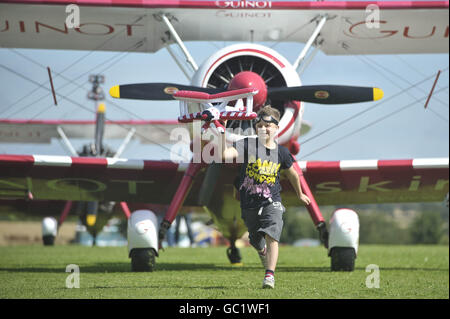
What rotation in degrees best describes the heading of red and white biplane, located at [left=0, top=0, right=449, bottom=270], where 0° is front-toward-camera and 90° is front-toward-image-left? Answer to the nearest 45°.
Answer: approximately 0°

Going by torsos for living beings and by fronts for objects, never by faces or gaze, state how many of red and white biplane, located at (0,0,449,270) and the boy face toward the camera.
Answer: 2

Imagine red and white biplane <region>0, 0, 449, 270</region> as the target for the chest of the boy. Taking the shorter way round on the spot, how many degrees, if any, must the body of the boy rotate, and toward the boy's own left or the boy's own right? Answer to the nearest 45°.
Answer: approximately 180°

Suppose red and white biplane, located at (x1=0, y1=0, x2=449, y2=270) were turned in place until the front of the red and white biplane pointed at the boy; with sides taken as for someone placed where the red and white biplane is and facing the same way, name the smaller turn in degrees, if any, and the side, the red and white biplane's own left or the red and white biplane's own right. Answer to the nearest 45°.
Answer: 0° — it already faces them

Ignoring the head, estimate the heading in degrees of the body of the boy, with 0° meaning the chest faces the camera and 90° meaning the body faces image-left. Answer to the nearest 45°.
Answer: approximately 0°
